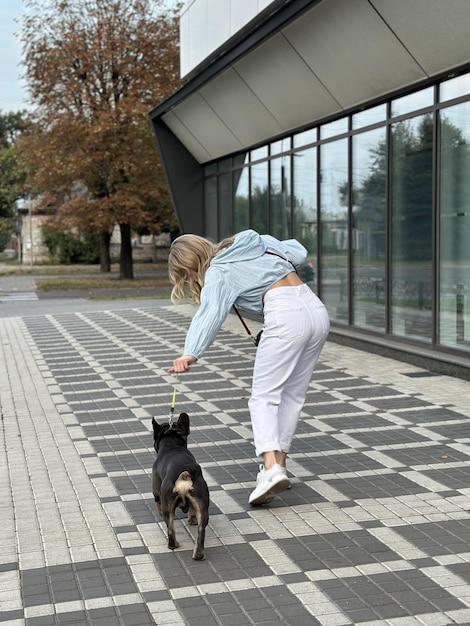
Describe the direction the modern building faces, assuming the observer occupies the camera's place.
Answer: facing the viewer and to the left of the viewer

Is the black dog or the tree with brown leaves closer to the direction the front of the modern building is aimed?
the black dog

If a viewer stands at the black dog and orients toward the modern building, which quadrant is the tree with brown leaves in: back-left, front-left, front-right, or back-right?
front-left

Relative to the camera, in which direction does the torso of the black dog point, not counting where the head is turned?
away from the camera

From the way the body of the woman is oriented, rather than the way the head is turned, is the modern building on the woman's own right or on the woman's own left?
on the woman's own right

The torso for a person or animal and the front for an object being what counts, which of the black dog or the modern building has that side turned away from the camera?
the black dog

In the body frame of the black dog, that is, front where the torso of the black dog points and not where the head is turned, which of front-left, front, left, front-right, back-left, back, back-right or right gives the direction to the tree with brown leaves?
front

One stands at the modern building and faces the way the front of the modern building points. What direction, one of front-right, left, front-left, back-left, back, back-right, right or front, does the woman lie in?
front-left

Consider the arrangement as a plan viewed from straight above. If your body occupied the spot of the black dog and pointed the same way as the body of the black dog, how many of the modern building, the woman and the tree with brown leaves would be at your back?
0

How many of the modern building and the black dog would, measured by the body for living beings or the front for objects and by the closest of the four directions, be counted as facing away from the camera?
1

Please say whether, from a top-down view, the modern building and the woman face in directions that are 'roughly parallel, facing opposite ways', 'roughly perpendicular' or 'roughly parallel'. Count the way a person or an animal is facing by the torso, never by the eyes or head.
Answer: roughly perpendicular

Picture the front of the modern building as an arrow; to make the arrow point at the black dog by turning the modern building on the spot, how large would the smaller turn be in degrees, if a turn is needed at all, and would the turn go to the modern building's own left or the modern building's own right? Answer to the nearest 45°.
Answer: approximately 45° to the modern building's own left

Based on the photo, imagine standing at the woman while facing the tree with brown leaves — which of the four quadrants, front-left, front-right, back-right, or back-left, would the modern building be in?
front-right

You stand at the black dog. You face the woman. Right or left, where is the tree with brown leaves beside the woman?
left

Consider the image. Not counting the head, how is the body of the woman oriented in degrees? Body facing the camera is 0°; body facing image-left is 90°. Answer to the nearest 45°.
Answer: approximately 135°
